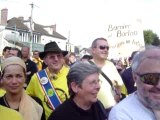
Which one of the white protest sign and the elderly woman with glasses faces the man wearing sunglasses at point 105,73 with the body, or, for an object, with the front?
the white protest sign

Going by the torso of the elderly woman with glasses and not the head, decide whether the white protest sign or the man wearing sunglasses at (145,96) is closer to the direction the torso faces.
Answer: the man wearing sunglasses

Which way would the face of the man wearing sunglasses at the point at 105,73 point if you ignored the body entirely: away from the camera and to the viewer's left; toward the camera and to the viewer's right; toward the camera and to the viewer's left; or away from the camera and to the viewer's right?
toward the camera and to the viewer's right

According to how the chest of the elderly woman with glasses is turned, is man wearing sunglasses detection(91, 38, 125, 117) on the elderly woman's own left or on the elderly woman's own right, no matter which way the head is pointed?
on the elderly woman's own left

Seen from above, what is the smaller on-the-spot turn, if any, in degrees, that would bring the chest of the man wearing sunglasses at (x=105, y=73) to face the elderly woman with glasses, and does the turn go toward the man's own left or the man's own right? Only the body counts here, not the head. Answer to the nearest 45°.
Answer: approximately 45° to the man's own right

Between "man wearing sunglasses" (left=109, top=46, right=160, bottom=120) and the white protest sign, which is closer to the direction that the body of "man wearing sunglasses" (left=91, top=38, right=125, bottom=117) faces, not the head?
the man wearing sunglasses

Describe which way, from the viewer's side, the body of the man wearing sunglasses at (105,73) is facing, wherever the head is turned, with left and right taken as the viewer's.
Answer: facing the viewer and to the right of the viewer

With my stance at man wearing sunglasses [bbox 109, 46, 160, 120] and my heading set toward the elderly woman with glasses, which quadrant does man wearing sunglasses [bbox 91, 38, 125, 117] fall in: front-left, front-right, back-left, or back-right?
front-right

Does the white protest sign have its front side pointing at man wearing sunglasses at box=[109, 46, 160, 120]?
yes

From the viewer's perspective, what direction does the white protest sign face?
toward the camera

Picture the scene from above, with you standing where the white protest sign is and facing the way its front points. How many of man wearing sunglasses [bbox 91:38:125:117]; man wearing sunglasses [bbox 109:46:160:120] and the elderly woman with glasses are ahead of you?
3

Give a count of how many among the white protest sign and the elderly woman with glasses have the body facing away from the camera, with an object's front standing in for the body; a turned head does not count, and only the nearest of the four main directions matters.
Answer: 0

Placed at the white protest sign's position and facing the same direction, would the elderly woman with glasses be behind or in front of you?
in front

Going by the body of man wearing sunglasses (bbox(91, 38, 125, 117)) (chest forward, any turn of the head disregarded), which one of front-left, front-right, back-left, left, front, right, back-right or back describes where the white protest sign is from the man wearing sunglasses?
back-left
